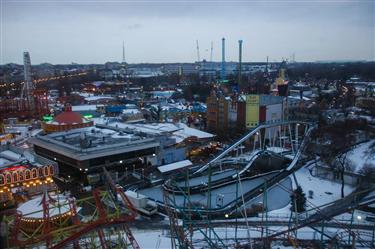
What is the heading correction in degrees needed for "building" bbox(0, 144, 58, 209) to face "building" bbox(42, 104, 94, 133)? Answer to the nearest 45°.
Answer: approximately 135° to its left

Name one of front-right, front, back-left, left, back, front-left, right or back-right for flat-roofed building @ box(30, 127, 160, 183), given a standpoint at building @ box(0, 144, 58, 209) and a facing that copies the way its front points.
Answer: left

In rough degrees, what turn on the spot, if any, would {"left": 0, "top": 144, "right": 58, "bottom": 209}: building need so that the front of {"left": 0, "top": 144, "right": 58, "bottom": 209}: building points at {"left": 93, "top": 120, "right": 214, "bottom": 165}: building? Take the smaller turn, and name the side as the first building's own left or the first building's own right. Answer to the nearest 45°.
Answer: approximately 90° to the first building's own left

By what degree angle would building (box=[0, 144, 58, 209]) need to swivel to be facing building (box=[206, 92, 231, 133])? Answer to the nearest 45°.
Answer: approximately 90° to its left

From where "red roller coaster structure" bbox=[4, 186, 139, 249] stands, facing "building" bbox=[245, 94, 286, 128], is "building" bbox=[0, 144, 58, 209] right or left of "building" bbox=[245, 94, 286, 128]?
left

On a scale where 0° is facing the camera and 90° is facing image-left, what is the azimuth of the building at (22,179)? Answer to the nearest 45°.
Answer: approximately 315°

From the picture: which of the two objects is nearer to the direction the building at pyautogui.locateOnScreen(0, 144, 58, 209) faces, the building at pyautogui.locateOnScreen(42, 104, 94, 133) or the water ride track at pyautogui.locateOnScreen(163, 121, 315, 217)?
the water ride track

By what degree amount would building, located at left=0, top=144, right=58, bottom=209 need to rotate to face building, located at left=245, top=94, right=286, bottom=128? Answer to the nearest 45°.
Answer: approximately 90° to its left

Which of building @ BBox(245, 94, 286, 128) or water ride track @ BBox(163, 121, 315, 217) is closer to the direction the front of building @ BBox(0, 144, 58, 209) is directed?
the water ride track
